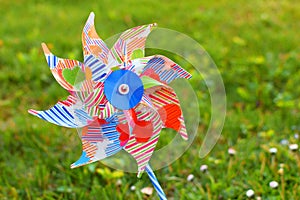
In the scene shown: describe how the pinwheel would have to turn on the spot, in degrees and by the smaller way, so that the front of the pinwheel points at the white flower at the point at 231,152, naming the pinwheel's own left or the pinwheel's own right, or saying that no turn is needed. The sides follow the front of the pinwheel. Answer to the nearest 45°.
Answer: approximately 135° to the pinwheel's own left

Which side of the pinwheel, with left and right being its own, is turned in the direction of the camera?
front

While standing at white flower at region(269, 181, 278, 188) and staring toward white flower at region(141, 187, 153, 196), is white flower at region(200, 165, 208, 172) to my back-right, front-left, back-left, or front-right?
front-right
